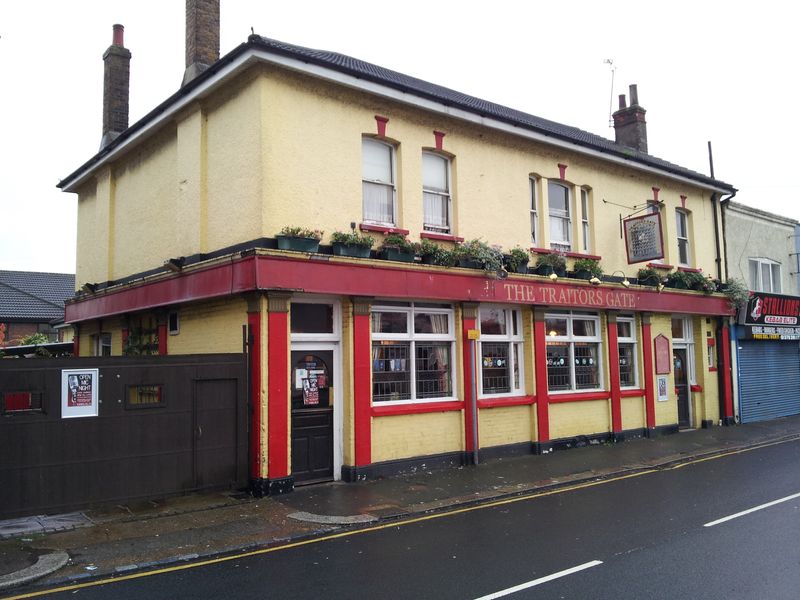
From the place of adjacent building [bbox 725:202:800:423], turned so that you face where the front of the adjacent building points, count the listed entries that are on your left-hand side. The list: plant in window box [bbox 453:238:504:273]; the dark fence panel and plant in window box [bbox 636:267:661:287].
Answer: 0

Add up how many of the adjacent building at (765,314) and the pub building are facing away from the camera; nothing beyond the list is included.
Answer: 0

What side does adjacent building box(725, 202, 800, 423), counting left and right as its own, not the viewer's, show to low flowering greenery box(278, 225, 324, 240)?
right

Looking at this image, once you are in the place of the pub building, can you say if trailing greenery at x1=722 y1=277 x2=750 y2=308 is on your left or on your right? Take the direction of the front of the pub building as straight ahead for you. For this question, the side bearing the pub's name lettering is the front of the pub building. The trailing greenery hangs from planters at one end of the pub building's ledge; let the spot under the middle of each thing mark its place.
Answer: on your left

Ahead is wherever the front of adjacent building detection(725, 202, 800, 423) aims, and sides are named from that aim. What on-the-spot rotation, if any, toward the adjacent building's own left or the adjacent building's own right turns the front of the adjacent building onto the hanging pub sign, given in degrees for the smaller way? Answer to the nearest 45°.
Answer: approximately 45° to the adjacent building's own right

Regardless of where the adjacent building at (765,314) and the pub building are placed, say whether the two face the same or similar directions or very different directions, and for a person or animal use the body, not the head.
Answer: same or similar directions

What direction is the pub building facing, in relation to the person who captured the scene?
facing the viewer and to the right of the viewer

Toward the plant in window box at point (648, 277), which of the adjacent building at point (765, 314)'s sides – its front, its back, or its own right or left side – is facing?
right

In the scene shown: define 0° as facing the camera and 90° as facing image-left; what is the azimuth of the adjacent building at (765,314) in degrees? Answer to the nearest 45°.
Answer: approximately 315°
